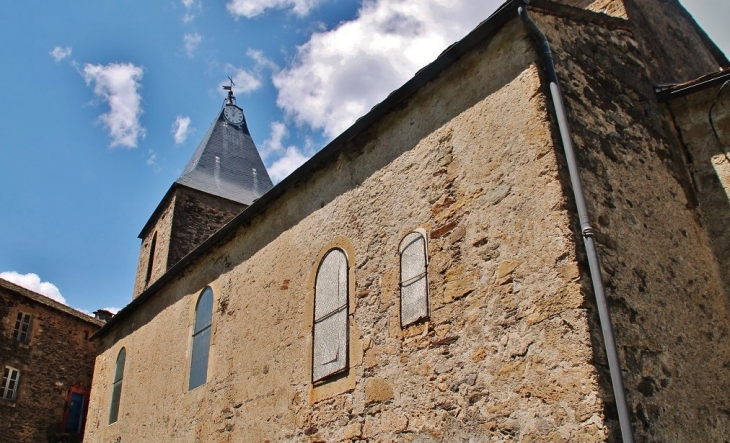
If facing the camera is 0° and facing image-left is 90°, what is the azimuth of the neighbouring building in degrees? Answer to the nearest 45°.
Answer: approximately 315°
